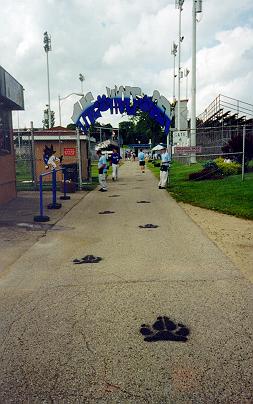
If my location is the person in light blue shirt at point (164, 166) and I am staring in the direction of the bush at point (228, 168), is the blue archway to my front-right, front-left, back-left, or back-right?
back-left

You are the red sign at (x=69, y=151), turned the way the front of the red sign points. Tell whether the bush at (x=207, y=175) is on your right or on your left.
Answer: on your left

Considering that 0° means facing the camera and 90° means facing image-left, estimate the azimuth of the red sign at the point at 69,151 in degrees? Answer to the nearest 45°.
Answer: approximately 0°

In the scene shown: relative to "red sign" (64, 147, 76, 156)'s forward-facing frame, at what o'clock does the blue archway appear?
The blue archway is roughly at 10 o'clock from the red sign.

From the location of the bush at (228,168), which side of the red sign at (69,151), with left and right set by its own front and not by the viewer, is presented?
left

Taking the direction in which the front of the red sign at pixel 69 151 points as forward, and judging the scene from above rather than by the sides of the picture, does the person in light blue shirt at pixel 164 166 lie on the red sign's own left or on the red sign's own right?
on the red sign's own left
